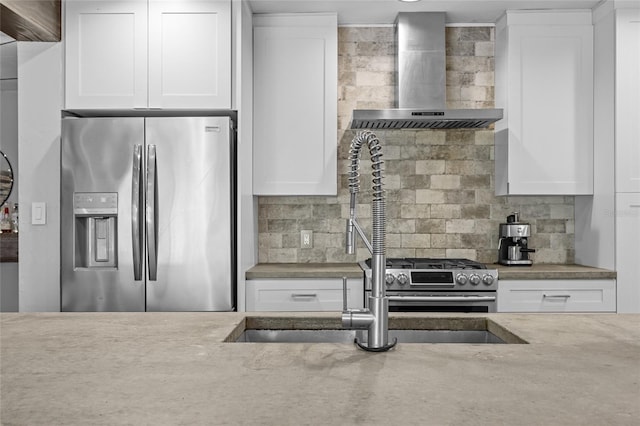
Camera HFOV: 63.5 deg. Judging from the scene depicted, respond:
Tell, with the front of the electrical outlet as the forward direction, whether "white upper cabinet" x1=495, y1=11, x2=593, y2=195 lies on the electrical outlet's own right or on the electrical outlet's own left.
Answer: on the electrical outlet's own left

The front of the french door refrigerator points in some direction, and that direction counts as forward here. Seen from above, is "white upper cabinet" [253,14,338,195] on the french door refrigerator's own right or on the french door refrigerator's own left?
on the french door refrigerator's own left

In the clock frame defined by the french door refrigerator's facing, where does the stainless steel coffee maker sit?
The stainless steel coffee maker is roughly at 9 o'clock from the french door refrigerator.

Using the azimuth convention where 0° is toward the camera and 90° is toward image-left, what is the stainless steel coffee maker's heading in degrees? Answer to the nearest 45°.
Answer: approximately 0°

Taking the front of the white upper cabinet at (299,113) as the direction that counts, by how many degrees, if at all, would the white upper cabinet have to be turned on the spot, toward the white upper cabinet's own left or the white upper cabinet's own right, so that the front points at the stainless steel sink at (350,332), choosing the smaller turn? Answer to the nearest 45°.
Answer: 0° — it already faces it

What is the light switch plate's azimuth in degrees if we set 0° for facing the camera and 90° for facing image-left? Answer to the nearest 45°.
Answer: approximately 0°
